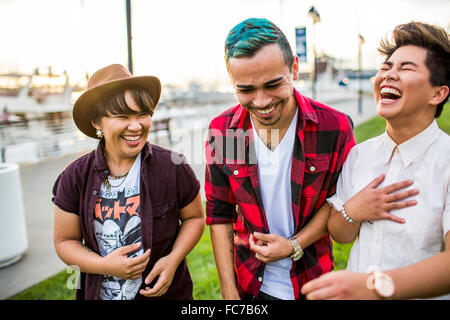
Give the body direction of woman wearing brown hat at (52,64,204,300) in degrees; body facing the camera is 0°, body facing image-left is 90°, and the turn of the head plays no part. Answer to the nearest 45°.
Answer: approximately 0°

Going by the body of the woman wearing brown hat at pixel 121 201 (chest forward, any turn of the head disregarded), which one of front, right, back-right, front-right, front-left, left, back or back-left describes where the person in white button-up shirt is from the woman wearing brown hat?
front-left

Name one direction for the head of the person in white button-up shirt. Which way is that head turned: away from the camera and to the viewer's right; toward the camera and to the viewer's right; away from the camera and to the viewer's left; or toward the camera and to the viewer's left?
toward the camera and to the viewer's left

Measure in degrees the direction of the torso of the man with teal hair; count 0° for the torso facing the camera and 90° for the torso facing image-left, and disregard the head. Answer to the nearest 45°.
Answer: approximately 0°

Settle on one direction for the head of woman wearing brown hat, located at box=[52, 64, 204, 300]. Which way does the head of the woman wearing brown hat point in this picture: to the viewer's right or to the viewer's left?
to the viewer's right
